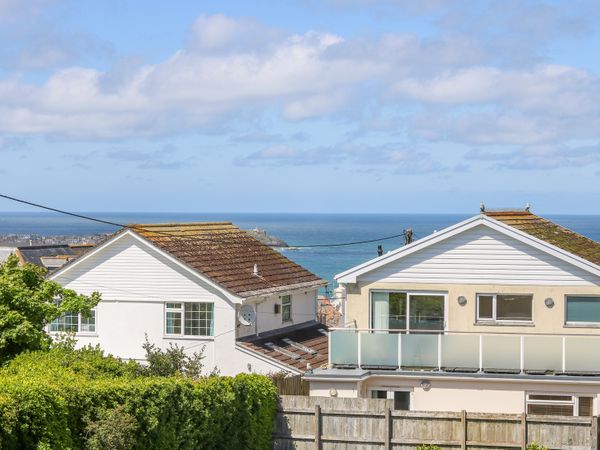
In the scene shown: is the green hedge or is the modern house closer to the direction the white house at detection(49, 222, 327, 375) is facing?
the green hedge

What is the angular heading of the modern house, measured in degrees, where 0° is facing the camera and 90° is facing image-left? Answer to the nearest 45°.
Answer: approximately 0°

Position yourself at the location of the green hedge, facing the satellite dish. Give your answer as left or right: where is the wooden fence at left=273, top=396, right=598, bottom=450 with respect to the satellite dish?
right

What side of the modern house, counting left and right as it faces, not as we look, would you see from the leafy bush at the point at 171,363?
right

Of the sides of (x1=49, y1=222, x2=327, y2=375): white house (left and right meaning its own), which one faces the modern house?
left

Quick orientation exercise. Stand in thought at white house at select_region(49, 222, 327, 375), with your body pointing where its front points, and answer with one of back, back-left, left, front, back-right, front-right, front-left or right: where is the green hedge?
front-left

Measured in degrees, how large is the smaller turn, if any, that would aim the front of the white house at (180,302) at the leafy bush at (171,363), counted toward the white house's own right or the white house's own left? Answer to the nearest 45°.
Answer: approximately 45° to the white house's own left

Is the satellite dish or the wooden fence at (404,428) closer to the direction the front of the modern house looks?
the wooden fence

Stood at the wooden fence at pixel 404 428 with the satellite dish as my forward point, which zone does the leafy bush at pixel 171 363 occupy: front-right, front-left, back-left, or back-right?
front-left

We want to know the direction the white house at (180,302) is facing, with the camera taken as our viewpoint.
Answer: facing the viewer and to the left of the viewer

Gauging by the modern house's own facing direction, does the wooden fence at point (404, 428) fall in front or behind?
in front

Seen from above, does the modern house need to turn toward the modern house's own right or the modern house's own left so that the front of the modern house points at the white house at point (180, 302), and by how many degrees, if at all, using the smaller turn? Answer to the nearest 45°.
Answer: approximately 135° to the modern house's own right

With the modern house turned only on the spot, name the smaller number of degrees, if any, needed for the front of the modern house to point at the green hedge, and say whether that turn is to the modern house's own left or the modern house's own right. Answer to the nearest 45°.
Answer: approximately 45° to the modern house's own right

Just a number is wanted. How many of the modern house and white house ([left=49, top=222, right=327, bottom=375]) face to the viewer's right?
0

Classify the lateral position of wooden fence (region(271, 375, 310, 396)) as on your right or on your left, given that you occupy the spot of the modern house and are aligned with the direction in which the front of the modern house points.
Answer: on your right

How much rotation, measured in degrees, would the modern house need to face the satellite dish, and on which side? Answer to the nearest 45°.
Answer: approximately 135° to its right
